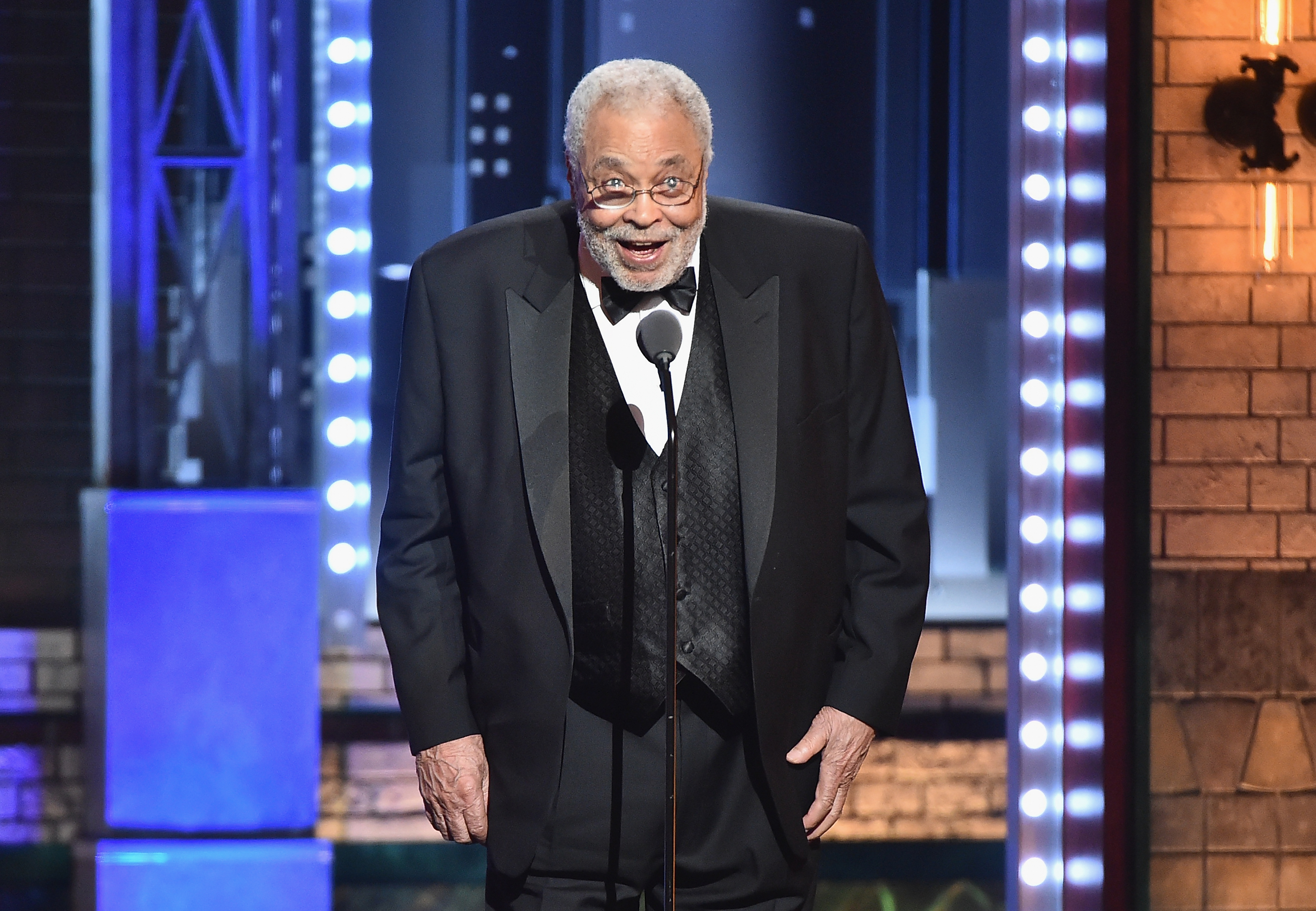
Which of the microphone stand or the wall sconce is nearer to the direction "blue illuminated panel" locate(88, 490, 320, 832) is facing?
the microphone stand

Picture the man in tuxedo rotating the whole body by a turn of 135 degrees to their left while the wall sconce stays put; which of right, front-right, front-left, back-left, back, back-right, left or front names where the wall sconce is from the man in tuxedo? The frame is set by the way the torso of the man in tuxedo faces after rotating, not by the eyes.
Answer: front

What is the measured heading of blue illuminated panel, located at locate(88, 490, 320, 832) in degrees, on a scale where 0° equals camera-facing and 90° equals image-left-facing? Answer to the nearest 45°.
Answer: approximately 0°

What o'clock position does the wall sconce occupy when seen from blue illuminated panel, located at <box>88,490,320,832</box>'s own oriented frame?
The wall sconce is roughly at 10 o'clock from the blue illuminated panel.

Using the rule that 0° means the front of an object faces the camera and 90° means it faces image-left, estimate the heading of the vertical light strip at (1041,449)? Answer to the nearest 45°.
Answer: approximately 0°

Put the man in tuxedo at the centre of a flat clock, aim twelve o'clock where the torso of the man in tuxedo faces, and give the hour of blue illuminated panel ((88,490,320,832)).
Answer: The blue illuminated panel is roughly at 5 o'clock from the man in tuxedo.
